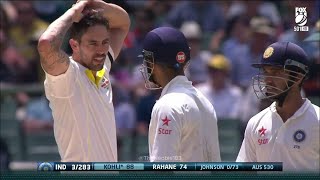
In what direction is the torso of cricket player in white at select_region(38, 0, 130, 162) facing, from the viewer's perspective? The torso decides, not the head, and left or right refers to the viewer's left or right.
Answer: facing the viewer and to the right of the viewer

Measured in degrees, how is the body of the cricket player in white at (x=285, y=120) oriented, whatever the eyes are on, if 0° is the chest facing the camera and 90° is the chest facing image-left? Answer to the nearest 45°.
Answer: approximately 45°

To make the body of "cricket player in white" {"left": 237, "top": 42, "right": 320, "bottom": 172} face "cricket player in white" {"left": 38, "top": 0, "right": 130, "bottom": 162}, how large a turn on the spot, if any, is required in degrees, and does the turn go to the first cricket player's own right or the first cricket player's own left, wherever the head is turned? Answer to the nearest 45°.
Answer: approximately 45° to the first cricket player's own right

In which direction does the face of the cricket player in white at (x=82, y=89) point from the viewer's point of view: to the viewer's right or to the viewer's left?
to the viewer's right

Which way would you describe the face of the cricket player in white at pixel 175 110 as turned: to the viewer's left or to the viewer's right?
to the viewer's left

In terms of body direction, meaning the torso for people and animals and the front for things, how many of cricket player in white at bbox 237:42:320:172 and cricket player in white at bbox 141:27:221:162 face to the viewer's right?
0

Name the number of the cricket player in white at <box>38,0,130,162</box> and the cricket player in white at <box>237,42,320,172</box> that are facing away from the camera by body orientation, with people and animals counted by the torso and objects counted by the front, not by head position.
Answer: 0

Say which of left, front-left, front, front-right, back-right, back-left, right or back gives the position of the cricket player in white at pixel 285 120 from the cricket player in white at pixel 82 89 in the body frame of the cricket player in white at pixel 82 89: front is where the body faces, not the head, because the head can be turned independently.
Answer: front-left
